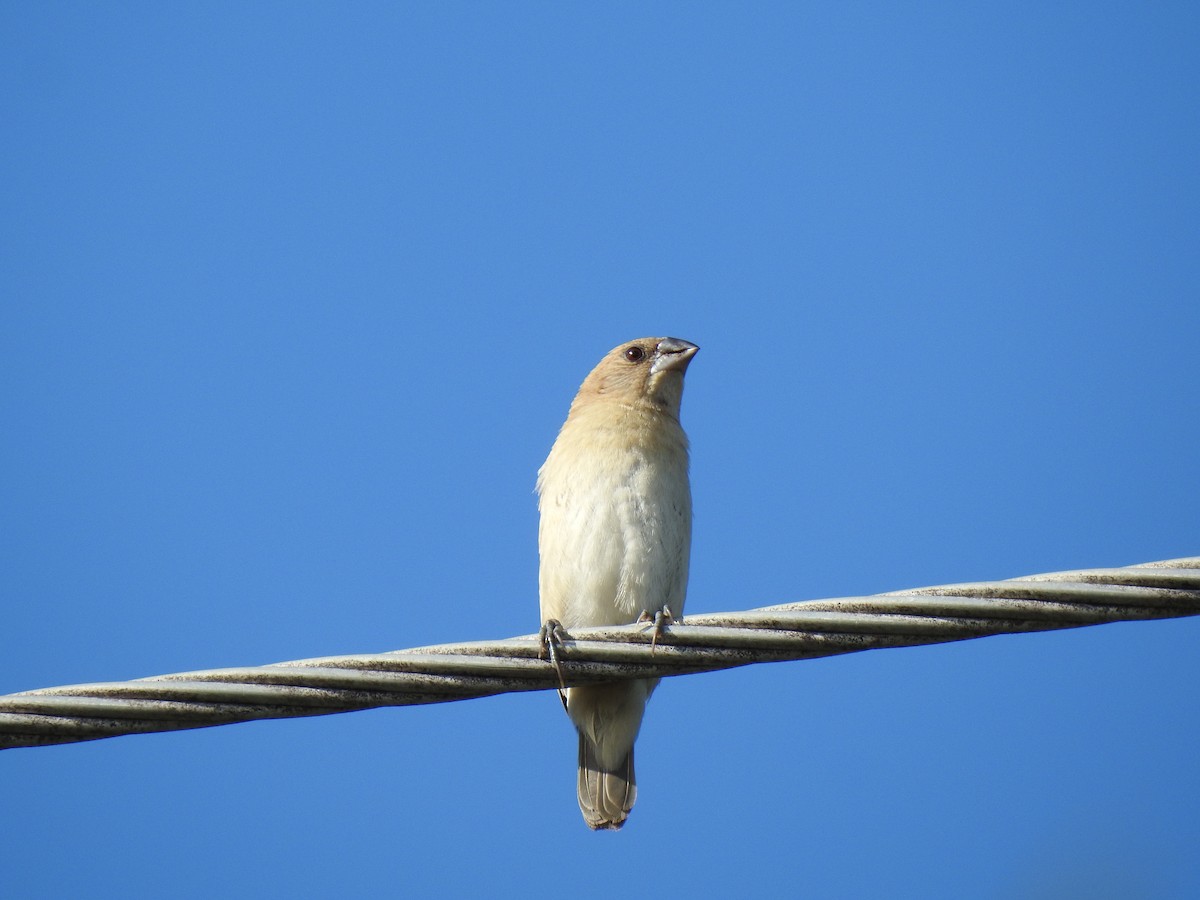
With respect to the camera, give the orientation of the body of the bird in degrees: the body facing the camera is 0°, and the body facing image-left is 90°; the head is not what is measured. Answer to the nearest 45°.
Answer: approximately 0°
